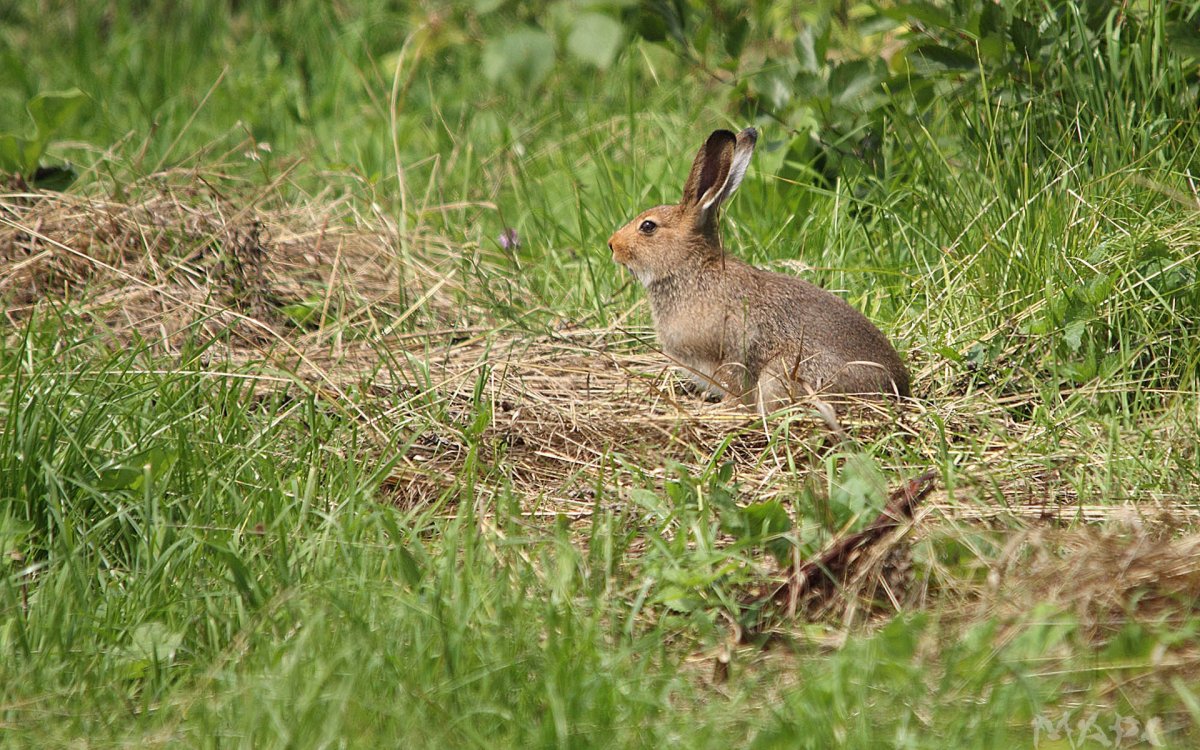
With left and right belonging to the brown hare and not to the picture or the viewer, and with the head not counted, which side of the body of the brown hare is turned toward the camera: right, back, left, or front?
left

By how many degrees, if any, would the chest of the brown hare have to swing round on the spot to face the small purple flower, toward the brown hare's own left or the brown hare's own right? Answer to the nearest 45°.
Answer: approximately 45° to the brown hare's own right
